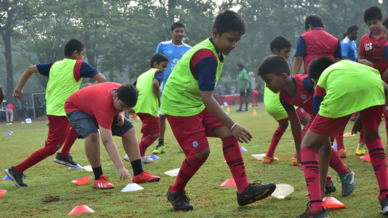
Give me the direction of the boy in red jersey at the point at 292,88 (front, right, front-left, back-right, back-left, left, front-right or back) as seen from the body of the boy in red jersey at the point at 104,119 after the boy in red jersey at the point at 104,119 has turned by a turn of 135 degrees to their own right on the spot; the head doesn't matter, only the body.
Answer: back-left

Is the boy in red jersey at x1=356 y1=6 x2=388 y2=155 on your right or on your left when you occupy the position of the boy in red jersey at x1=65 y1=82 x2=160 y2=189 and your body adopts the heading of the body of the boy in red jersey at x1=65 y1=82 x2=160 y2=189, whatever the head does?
on your left

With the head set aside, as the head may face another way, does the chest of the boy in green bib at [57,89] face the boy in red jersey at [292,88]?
no

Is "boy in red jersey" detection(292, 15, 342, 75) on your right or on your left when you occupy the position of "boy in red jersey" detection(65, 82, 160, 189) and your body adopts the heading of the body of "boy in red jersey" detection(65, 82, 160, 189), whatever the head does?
on your left

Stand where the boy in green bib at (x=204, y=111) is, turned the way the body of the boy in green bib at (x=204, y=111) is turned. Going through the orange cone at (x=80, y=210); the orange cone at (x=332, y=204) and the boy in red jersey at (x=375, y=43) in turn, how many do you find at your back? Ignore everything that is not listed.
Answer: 1

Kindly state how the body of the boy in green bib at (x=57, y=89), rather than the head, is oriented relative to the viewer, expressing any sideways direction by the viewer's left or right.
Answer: facing away from the viewer and to the right of the viewer

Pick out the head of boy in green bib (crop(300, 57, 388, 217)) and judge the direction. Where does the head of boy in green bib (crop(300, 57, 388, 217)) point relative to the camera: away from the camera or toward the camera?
away from the camera

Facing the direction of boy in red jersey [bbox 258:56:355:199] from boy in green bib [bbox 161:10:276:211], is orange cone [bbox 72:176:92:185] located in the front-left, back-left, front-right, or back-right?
back-left

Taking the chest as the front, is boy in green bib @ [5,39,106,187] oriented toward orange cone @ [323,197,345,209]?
no

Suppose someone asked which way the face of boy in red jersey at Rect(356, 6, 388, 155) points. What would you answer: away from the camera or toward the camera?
toward the camera

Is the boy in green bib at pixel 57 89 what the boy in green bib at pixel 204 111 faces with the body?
no

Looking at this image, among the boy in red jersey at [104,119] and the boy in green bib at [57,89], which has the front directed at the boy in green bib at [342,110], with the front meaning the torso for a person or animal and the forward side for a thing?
the boy in red jersey

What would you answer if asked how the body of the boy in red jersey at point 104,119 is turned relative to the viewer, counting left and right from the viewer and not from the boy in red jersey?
facing the viewer and to the right of the viewer
